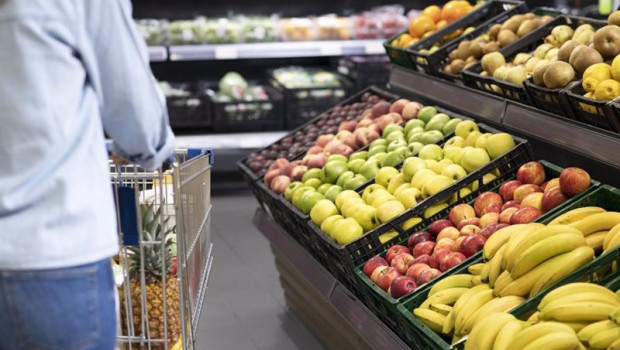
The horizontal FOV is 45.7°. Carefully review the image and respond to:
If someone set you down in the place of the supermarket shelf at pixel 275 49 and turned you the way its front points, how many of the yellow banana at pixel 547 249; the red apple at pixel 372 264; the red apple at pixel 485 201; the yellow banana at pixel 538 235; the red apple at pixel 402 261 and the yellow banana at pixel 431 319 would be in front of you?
6

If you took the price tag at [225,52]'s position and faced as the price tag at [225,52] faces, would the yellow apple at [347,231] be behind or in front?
in front

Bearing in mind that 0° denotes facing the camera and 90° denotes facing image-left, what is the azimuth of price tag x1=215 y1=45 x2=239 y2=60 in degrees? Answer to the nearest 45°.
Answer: approximately 0°

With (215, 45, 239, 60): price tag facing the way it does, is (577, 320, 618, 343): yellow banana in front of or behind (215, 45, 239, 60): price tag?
in front

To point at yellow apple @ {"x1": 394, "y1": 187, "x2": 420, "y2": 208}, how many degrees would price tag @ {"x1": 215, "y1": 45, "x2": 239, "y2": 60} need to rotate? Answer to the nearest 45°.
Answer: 0° — it already faces it

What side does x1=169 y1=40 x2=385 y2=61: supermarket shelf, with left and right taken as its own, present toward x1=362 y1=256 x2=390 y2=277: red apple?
front

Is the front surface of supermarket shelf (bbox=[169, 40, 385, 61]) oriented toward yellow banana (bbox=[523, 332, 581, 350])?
yes

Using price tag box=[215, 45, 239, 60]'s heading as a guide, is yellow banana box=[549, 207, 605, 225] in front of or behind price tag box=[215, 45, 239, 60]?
in front

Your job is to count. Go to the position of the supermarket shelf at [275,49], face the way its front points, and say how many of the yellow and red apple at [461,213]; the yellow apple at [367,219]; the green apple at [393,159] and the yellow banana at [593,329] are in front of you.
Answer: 4

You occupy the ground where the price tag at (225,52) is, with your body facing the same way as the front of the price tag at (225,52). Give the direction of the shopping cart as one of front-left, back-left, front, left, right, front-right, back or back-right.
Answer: front

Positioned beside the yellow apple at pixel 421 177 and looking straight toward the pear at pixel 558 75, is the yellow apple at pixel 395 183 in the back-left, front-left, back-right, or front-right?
back-left

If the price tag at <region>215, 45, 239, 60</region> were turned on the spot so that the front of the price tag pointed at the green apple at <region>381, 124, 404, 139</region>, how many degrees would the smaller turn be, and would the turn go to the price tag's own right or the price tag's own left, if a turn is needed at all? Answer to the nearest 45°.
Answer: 0° — it already faces it

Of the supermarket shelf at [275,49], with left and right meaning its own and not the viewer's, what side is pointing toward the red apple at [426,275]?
front

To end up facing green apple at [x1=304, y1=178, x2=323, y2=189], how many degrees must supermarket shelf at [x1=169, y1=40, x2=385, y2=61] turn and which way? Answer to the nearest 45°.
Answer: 0° — it already faces it

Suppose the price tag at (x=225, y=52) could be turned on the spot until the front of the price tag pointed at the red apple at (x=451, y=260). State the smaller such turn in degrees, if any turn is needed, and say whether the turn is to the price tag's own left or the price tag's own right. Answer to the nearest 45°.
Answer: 0° — it already faces it

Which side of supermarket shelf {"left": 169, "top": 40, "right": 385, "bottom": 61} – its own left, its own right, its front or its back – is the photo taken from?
front

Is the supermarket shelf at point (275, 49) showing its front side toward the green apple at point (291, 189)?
yes
